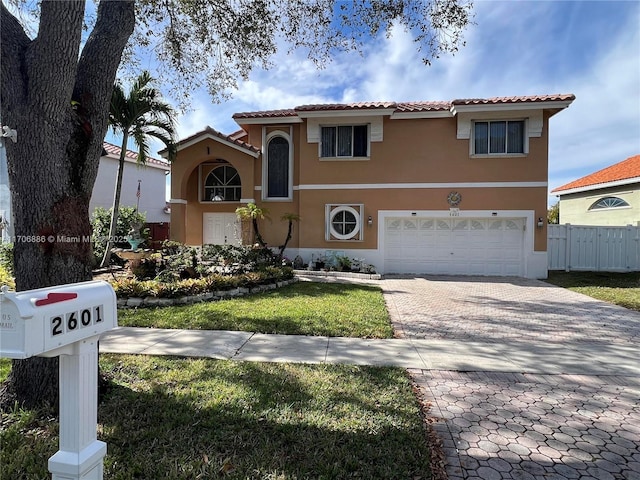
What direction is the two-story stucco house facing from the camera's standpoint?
toward the camera

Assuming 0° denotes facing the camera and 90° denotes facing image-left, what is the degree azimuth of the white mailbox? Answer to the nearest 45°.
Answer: approximately 45°

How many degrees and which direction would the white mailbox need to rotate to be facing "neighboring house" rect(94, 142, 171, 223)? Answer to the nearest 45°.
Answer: approximately 135° to its right

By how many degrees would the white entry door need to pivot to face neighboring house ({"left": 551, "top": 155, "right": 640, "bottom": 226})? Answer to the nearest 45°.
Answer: approximately 90° to its left

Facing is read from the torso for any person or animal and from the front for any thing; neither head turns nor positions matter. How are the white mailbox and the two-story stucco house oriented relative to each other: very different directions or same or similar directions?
same or similar directions

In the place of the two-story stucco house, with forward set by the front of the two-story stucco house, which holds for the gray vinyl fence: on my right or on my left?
on my left

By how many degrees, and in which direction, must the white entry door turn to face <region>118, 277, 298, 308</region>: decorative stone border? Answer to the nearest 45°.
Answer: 0° — it already faces it

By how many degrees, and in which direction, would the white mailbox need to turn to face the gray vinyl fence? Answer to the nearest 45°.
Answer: approximately 135° to its left

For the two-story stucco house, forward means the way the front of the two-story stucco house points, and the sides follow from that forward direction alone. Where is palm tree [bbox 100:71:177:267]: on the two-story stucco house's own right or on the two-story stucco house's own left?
on the two-story stucco house's own right

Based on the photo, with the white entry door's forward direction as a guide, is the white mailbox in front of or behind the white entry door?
in front

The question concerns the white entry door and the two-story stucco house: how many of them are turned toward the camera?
2

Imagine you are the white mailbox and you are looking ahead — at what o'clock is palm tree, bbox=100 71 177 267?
The palm tree is roughly at 5 o'clock from the white mailbox.

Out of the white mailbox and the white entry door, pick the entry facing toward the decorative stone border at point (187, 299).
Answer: the white entry door

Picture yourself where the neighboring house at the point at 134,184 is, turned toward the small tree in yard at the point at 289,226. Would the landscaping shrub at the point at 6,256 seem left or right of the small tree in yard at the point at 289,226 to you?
right

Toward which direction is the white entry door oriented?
toward the camera

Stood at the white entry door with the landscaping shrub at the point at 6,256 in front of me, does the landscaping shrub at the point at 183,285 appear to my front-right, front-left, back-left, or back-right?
front-left
